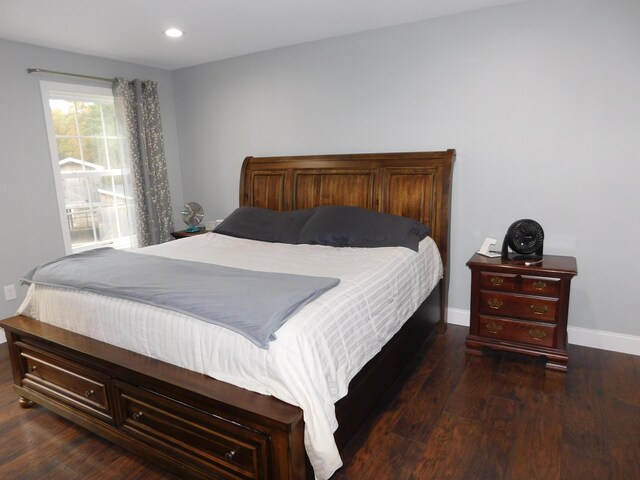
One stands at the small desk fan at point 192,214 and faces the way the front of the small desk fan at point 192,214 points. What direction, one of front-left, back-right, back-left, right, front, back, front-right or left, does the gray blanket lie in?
front

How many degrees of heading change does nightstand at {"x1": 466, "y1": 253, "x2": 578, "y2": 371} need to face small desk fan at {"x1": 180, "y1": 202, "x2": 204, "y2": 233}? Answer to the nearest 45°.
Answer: approximately 90° to its right

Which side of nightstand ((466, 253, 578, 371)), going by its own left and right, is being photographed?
front

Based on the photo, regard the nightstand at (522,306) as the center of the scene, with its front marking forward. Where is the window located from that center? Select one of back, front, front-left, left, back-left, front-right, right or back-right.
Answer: right

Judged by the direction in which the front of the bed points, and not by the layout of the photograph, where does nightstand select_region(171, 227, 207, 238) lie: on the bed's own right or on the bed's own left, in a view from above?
on the bed's own right

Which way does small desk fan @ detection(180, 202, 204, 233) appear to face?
toward the camera

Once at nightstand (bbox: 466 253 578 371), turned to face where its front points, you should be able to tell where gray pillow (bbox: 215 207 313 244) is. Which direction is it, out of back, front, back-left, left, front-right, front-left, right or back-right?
right

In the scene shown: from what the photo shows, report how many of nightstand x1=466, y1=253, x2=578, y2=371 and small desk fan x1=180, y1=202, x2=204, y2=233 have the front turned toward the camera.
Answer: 2

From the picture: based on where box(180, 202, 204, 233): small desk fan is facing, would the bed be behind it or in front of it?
in front

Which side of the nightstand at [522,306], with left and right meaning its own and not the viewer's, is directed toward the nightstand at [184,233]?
right
